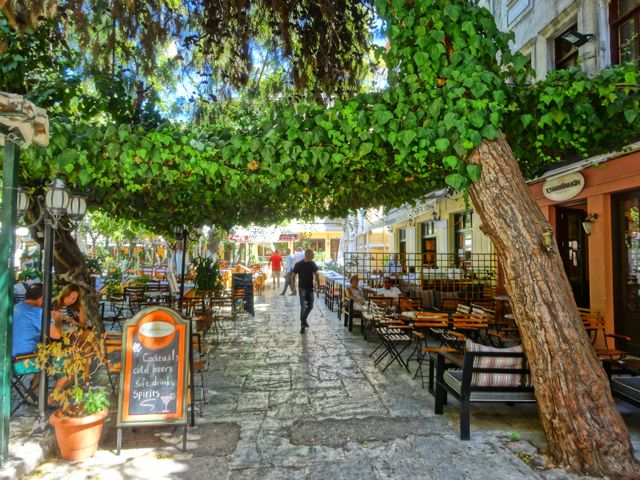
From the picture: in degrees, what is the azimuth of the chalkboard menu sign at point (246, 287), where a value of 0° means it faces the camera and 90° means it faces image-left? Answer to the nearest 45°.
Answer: approximately 0°

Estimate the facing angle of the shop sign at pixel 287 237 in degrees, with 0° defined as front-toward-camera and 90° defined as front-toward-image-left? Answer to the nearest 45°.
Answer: approximately 0°

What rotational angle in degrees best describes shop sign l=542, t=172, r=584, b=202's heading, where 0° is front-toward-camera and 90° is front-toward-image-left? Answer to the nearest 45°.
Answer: approximately 45°

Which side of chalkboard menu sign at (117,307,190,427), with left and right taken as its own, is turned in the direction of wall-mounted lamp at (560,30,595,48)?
left

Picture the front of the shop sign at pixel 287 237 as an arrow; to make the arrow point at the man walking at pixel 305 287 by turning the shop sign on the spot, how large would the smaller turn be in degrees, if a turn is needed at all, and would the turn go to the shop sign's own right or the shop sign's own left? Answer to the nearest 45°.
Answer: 0° — it already faces them

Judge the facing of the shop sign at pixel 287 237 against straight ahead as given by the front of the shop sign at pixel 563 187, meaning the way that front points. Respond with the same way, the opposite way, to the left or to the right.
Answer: to the left

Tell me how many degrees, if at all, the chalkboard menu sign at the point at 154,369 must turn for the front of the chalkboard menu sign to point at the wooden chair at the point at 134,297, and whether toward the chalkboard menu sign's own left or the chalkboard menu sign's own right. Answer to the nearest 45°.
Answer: approximately 180°

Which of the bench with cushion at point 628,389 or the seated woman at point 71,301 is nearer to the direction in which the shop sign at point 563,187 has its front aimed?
the seated woman

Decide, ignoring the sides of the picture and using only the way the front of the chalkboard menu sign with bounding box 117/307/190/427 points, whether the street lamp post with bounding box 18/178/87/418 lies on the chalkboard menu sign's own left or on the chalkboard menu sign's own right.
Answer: on the chalkboard menu sign's own right

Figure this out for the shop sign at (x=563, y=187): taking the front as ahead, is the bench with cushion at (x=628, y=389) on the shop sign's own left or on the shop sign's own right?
on the shop sign's own left

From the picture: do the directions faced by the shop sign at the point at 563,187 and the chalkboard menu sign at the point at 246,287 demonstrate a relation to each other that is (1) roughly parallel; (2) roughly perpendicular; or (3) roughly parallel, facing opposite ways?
roughly perpendicular

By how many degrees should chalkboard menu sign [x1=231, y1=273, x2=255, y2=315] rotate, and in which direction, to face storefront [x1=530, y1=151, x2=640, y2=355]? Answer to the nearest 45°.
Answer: approximately 45° to its left

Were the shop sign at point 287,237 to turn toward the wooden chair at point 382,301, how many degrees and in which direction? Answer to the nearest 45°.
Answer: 0° — it already faces it
